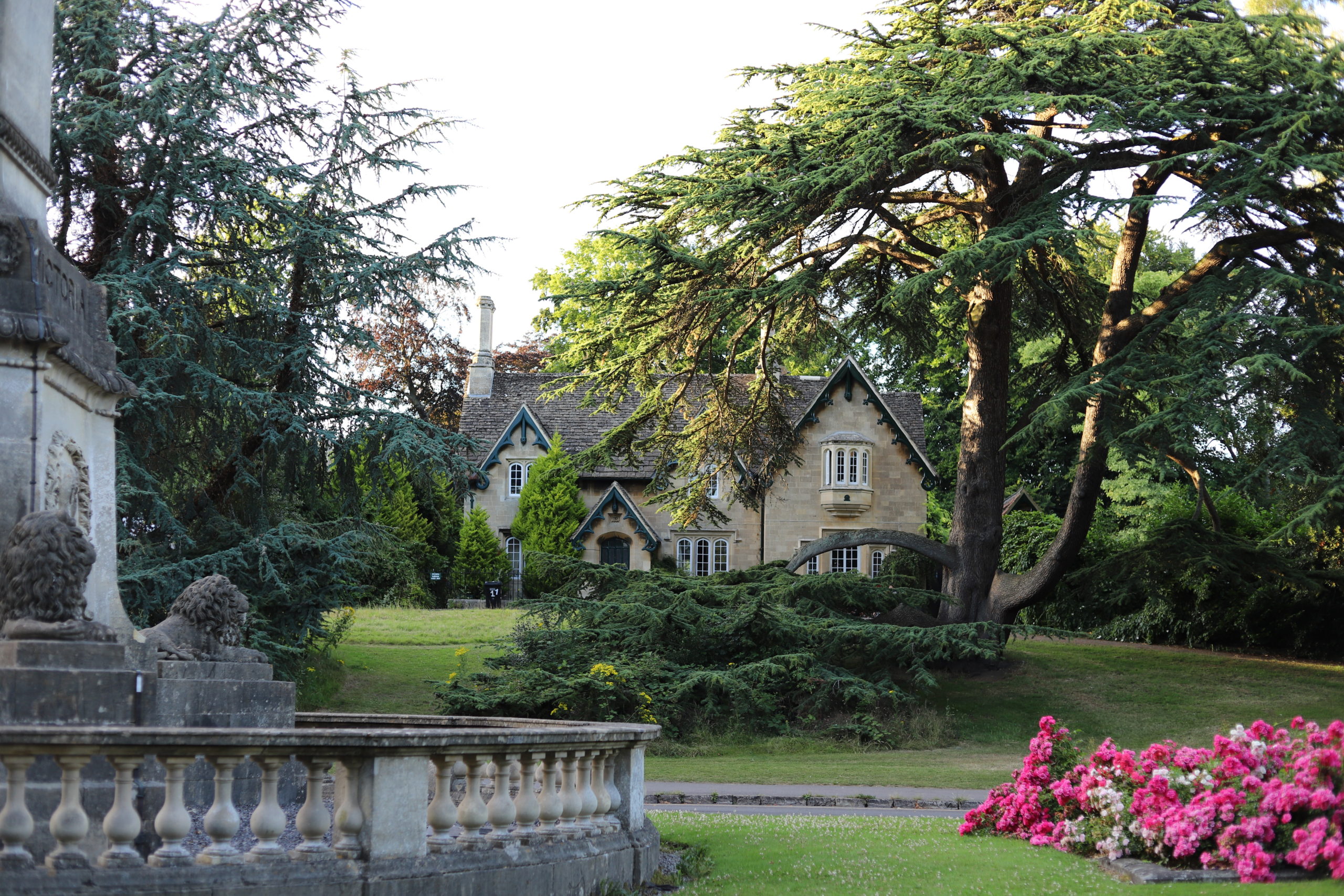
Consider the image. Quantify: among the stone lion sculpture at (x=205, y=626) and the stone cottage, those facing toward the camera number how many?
1

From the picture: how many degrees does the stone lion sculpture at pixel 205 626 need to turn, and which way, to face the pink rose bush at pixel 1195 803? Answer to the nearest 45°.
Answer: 0° — it already faces it

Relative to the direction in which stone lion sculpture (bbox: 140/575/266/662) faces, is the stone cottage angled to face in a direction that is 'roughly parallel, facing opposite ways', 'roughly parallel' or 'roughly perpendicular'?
roughly perpendicular

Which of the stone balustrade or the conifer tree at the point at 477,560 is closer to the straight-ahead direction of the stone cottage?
the stone balustrade

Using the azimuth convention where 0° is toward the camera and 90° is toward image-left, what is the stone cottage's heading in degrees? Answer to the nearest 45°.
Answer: approximately 0°

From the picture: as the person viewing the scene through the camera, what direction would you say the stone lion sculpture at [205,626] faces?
facing to the right of the viewer

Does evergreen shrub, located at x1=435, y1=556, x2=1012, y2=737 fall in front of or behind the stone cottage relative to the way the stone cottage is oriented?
in front

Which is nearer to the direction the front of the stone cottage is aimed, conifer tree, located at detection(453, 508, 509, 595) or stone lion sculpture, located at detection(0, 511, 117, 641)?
the stone lion sculpture

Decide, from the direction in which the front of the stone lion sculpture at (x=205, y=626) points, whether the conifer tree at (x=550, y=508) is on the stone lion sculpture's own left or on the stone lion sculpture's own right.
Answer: on the stone lion sculpture's own left
